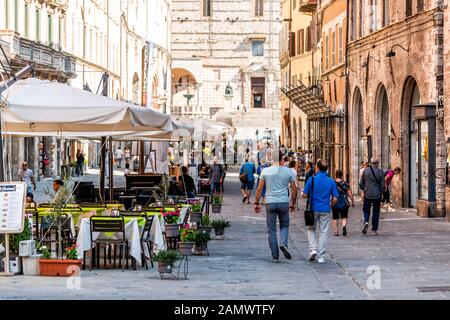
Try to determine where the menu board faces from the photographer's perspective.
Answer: facing the viewer

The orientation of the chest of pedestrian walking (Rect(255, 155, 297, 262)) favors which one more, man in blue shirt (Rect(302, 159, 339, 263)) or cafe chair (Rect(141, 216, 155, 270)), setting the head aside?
the man in blue shirt

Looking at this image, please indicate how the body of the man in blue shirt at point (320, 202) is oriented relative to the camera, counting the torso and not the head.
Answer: away from the camera

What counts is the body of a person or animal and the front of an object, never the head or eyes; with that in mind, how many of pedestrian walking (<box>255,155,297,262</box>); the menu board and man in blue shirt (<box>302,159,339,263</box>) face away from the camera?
2

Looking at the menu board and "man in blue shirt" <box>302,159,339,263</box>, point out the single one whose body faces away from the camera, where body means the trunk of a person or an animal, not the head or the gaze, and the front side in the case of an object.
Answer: the man in blue shirt

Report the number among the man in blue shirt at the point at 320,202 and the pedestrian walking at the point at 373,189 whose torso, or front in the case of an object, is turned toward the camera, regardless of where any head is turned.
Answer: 0

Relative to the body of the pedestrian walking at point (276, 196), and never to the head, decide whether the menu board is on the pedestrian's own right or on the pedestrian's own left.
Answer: on the pedestrian's own left

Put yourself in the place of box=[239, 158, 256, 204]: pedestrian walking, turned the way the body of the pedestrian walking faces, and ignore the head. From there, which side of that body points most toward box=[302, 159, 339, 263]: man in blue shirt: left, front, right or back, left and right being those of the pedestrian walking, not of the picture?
back

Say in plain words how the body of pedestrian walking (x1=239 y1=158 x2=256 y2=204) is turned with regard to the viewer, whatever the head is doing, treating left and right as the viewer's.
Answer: facing away from the viewer

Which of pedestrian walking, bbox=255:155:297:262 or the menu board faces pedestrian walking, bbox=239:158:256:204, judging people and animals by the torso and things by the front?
pedestrian walking, bbox=255:155:297:262

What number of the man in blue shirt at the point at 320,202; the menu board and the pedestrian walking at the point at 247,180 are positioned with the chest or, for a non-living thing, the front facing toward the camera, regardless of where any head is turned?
1

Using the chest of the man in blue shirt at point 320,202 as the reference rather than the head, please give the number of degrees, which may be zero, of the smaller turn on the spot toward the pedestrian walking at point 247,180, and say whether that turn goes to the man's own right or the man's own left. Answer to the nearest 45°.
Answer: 0° — they already face them
